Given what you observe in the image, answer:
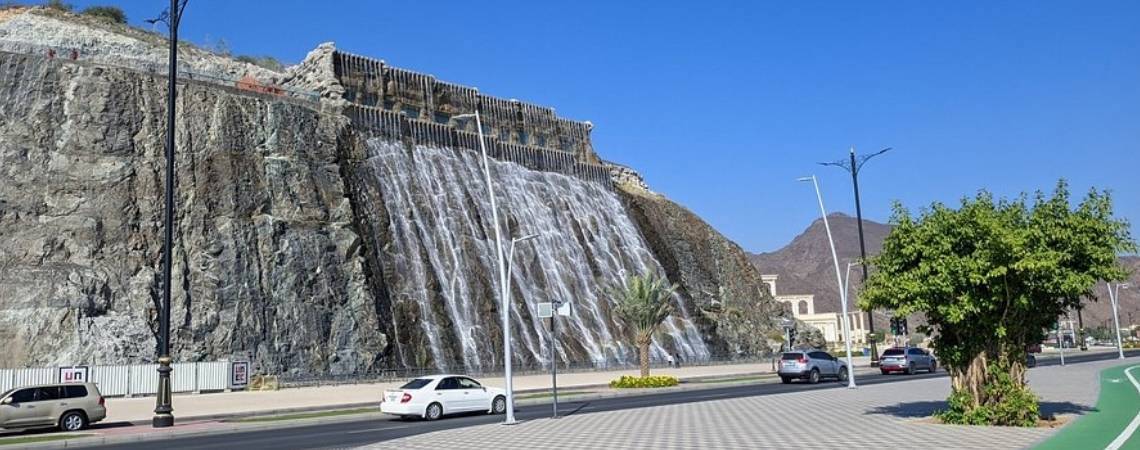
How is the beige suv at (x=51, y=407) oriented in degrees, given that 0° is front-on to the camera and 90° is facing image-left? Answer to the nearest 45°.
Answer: approximately 90°

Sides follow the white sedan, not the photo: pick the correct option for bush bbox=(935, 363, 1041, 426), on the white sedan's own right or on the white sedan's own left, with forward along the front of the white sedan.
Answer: on the white sedan's own right

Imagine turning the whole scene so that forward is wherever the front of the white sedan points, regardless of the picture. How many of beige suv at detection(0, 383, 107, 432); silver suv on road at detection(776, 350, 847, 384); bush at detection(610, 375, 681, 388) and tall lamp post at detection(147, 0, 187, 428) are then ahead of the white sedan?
2

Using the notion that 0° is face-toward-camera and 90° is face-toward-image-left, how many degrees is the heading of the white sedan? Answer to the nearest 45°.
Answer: approximately 225°

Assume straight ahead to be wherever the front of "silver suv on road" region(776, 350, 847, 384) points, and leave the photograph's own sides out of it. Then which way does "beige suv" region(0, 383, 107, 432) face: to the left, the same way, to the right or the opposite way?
the opposite way

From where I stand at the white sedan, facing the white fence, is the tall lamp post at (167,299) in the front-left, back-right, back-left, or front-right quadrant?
front-left

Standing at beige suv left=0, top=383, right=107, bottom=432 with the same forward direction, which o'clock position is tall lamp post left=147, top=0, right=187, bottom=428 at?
The tall lamp post is roughly at 7 o'clock from the beige suv.

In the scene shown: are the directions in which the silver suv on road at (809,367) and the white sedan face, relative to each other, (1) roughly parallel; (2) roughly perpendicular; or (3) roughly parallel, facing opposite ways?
roughly parallel

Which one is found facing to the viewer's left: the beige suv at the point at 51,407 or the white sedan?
the beige suv

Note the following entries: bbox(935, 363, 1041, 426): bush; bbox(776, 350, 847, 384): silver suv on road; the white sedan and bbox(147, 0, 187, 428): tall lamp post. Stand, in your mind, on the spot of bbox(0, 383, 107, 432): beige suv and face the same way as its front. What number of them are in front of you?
0

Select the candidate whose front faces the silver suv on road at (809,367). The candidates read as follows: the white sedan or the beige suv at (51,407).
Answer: the white sedan

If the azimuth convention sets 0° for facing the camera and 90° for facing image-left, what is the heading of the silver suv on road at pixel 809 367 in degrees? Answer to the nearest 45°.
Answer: approximately 225°

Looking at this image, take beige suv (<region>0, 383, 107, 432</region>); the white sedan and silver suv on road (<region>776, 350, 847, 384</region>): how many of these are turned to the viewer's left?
1

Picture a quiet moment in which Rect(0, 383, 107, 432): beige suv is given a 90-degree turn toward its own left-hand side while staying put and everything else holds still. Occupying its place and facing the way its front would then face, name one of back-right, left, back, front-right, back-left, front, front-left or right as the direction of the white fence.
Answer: back

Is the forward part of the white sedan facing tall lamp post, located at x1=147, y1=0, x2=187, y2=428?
no

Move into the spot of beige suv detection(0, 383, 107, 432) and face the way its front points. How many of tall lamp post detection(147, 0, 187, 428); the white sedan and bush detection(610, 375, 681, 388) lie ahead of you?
0
